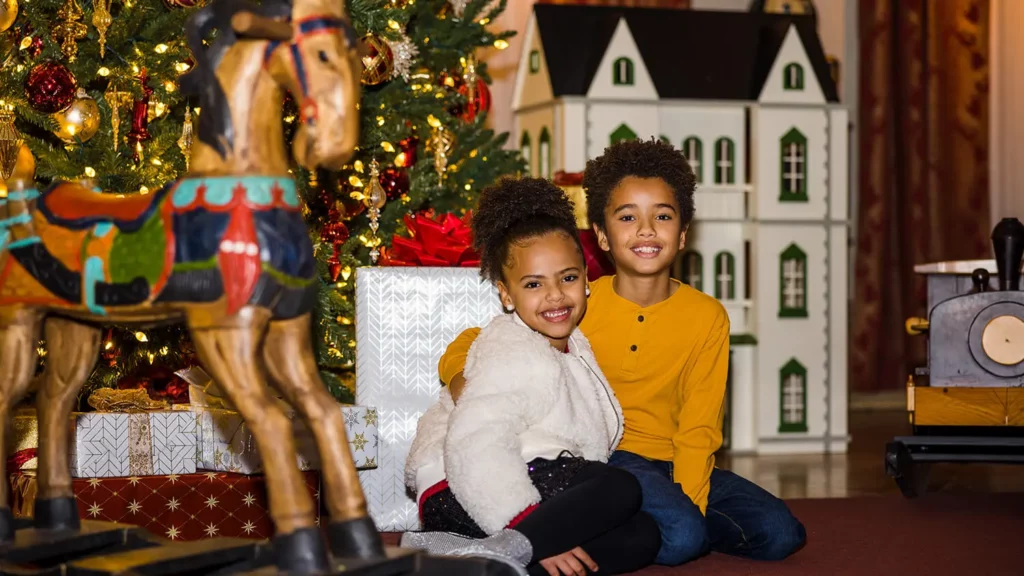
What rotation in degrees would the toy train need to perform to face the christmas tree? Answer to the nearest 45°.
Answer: approximately 45° to its right

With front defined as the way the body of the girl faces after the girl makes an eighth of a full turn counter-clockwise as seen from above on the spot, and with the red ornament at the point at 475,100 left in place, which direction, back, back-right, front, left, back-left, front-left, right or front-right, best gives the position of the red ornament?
left

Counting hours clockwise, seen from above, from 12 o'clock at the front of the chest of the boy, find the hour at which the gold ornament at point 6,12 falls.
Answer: The gold ornament is roughly at 3 o'clock from the boy.

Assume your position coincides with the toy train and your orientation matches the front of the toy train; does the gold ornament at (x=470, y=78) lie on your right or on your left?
on your right

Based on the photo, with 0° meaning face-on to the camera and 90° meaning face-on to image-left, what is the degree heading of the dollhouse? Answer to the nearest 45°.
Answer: approximately 0°

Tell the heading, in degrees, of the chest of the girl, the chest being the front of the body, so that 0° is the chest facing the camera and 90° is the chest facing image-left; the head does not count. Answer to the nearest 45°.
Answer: approximately 315°
